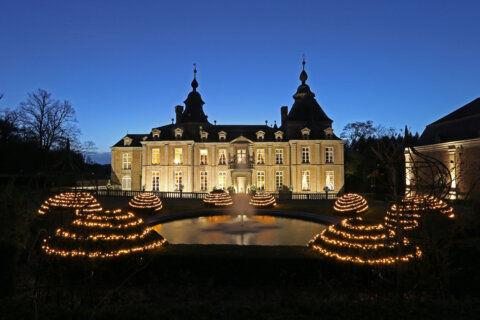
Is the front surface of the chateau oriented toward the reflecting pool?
yes

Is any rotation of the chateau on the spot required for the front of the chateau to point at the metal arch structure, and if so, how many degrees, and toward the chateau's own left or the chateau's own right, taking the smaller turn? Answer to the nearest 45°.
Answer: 0° — it already faces it

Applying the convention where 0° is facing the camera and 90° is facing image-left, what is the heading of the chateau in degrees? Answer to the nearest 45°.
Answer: approximately 0°
